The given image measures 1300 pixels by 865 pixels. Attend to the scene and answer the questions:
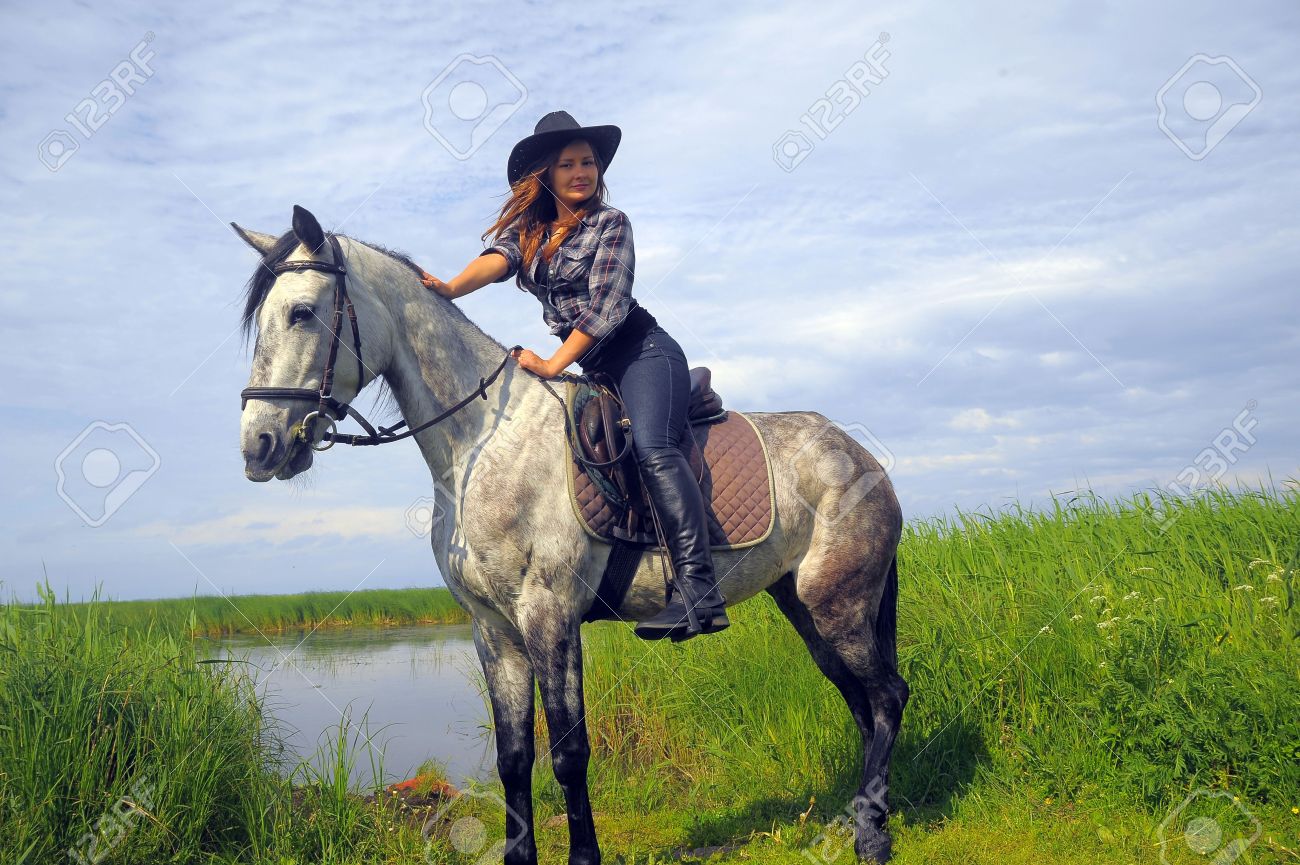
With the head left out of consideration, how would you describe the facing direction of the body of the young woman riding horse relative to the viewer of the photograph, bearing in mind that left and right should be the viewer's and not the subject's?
facing the viewer and to the left of the viewer

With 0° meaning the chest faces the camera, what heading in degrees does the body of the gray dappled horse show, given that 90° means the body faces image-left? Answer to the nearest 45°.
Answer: approximately 45°

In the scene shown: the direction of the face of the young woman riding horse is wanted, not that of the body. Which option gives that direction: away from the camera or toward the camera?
toward the camera
